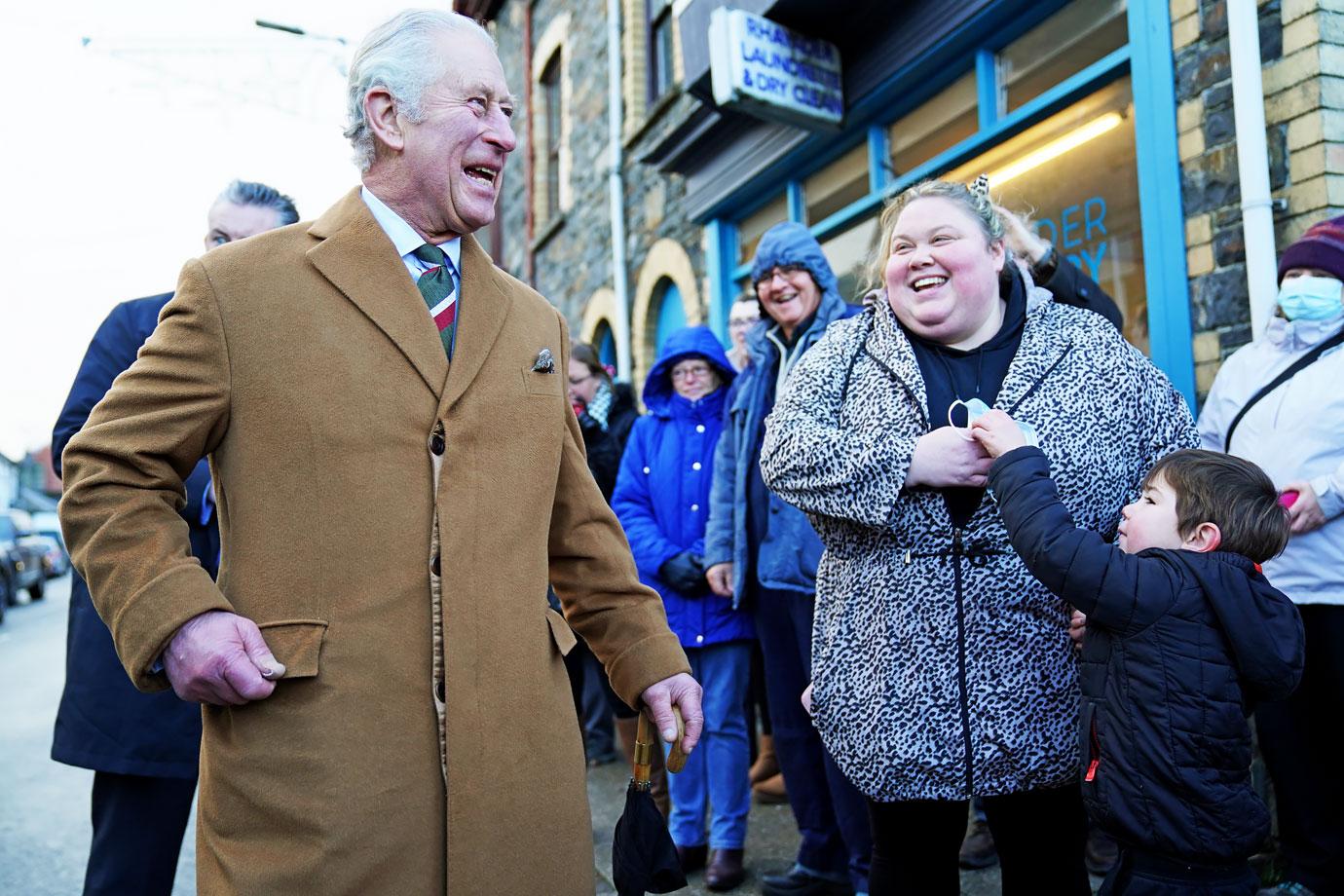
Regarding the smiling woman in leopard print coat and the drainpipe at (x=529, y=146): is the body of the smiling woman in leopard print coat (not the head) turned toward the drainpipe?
no

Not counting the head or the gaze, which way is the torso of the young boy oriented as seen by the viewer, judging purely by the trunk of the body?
to the viewer's left

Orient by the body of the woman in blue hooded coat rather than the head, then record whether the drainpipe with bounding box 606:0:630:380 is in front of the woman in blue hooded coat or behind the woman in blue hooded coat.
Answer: behind

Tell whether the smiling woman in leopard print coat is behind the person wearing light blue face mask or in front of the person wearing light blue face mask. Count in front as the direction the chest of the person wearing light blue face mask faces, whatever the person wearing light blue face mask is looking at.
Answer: in front

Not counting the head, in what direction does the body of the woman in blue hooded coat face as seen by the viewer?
toward the camera

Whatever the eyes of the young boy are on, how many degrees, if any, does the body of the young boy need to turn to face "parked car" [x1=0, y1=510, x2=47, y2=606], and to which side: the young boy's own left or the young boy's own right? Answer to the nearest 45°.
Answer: approximately 45° to the young boy's own right

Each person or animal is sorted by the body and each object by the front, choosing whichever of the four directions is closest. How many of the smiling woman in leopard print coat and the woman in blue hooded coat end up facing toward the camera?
2

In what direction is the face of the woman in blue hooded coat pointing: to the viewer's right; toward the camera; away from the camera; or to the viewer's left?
toward the camera

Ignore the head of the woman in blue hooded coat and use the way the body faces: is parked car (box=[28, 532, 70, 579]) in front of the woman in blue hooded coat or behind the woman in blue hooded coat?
behind

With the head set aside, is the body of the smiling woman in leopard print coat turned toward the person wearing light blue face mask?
no

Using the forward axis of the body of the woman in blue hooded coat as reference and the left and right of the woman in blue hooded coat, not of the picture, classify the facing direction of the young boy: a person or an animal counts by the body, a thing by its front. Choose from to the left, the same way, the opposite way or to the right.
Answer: to the right

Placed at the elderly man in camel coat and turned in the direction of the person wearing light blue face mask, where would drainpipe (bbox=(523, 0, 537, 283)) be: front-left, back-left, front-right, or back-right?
front-left

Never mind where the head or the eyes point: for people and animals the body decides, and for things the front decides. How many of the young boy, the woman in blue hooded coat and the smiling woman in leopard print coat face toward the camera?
2

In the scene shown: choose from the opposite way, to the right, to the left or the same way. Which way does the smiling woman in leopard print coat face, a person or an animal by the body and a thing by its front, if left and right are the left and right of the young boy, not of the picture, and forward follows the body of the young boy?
to the left

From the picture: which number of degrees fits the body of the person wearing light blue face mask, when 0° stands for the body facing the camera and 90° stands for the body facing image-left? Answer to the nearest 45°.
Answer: approximately 45°

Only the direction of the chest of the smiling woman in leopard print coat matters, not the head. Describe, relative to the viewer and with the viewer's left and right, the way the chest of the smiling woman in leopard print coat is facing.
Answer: facing the viewer

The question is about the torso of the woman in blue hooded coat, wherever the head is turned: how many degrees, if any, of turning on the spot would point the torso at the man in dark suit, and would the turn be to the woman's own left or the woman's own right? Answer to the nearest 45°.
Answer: approximately 45° to the woman's own right

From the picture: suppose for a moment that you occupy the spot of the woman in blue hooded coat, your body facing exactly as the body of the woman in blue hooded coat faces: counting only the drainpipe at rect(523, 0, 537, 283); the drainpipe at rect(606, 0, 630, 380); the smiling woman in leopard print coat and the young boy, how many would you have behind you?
2

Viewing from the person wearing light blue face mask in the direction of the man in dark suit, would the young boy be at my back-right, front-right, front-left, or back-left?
front-left

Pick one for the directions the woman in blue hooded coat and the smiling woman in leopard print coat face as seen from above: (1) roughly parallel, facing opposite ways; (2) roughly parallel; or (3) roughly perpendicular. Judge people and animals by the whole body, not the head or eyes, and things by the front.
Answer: roughly parallel

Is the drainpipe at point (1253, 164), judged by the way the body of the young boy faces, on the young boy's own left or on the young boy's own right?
on the young boy's own right
